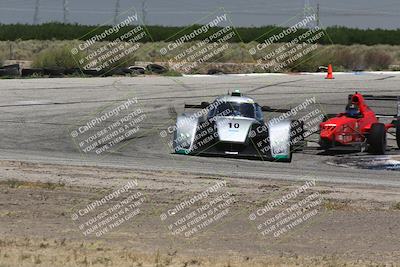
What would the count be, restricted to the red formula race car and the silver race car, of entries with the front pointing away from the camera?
0

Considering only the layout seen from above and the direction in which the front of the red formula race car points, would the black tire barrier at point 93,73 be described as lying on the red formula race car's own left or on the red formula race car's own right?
on the red formula race car's own right

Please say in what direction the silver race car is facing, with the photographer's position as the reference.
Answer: facing the viewer

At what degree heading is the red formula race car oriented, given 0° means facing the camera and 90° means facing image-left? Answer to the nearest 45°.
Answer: approximately 45°

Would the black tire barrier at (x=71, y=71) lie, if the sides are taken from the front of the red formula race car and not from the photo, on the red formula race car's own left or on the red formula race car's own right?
on the red formula race car's own right

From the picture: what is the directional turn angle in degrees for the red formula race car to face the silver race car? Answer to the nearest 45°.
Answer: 0° — it already faces it

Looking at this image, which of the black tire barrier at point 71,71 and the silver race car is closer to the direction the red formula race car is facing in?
the silver race car

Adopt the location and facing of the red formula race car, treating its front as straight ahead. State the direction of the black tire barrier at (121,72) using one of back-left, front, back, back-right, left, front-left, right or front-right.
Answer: right
